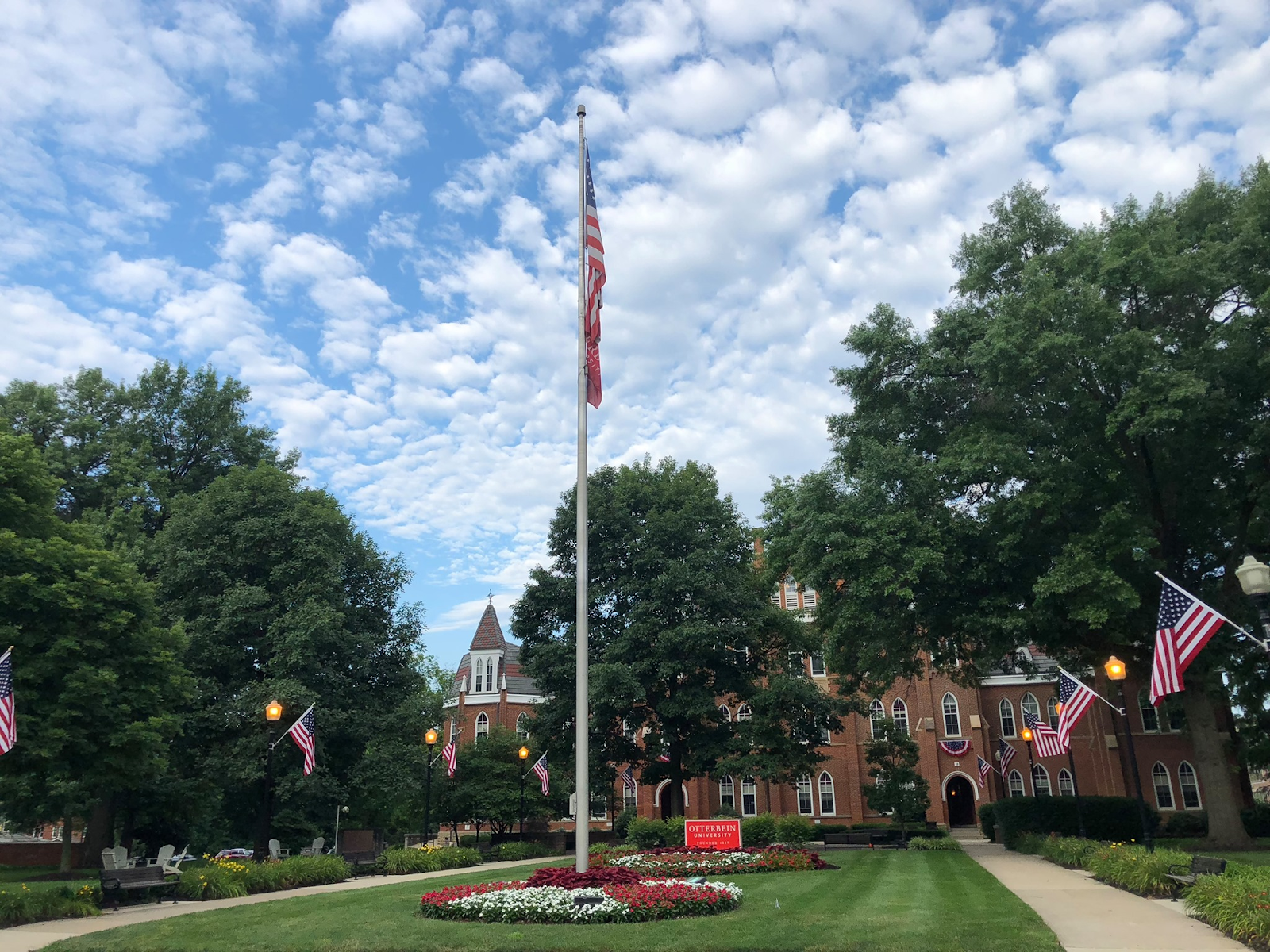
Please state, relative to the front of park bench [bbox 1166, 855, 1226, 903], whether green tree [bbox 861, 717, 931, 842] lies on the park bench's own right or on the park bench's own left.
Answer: on the park bench's own right

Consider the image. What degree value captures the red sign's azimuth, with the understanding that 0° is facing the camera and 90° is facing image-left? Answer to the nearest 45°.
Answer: approximately 0°

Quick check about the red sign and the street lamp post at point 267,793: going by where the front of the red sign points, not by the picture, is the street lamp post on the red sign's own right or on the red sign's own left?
on the red sign's own right

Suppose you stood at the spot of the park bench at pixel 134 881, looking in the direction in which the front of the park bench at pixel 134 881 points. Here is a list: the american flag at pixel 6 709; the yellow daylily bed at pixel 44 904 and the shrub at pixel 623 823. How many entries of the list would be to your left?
1

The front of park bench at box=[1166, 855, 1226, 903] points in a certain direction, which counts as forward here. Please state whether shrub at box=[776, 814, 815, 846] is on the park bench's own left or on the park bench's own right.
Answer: on the park bench's own right

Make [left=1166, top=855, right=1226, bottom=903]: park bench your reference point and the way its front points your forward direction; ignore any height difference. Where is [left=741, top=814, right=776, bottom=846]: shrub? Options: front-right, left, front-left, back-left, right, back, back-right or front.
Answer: right

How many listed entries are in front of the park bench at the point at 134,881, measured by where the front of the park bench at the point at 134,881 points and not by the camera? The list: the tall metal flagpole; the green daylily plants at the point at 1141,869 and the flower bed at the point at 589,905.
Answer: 3

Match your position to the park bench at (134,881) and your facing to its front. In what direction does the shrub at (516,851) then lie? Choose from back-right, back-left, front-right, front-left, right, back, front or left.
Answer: left

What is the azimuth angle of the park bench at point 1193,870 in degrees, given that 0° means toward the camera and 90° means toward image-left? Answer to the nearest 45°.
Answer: approximately 45°

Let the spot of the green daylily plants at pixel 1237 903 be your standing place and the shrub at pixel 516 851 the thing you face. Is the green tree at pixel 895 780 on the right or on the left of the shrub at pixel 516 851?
right

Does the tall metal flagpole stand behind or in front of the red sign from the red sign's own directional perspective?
in front

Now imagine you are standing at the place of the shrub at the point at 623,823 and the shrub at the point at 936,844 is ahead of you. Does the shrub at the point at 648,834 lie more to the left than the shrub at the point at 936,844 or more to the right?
right

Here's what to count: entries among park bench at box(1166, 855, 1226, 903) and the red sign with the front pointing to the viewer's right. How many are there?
0

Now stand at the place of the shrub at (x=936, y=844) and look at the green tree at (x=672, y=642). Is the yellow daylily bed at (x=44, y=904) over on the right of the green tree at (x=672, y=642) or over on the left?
left

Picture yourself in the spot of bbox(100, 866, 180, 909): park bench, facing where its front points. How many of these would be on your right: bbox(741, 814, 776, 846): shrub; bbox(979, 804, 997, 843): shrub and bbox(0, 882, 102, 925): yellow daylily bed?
1

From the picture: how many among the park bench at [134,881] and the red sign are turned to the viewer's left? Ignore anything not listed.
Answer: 0

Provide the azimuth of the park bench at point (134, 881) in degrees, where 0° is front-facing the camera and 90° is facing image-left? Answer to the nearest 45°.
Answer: approximately 315°
